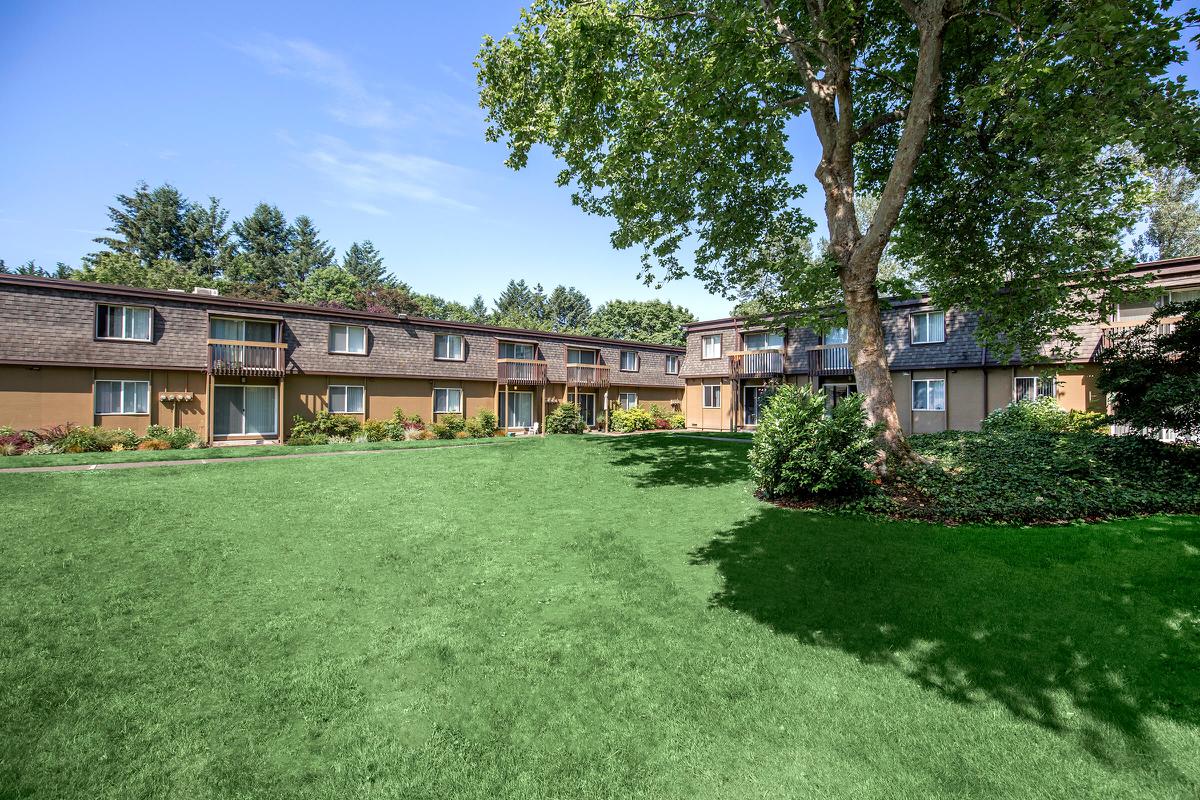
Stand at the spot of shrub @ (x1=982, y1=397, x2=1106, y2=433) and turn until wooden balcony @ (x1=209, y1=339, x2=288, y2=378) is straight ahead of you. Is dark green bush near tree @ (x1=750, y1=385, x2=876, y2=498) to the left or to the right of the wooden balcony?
left

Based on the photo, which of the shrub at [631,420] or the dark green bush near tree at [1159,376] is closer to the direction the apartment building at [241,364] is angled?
the dark green bush near tree

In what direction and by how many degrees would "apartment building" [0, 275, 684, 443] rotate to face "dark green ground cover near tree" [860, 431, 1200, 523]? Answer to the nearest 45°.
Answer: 0° — it already faces it

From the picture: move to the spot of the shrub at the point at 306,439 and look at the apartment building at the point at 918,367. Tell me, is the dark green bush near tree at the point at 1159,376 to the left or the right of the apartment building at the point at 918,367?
right

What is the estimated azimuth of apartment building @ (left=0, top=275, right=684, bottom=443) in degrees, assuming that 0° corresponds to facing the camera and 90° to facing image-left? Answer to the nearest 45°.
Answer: approximately 315°
